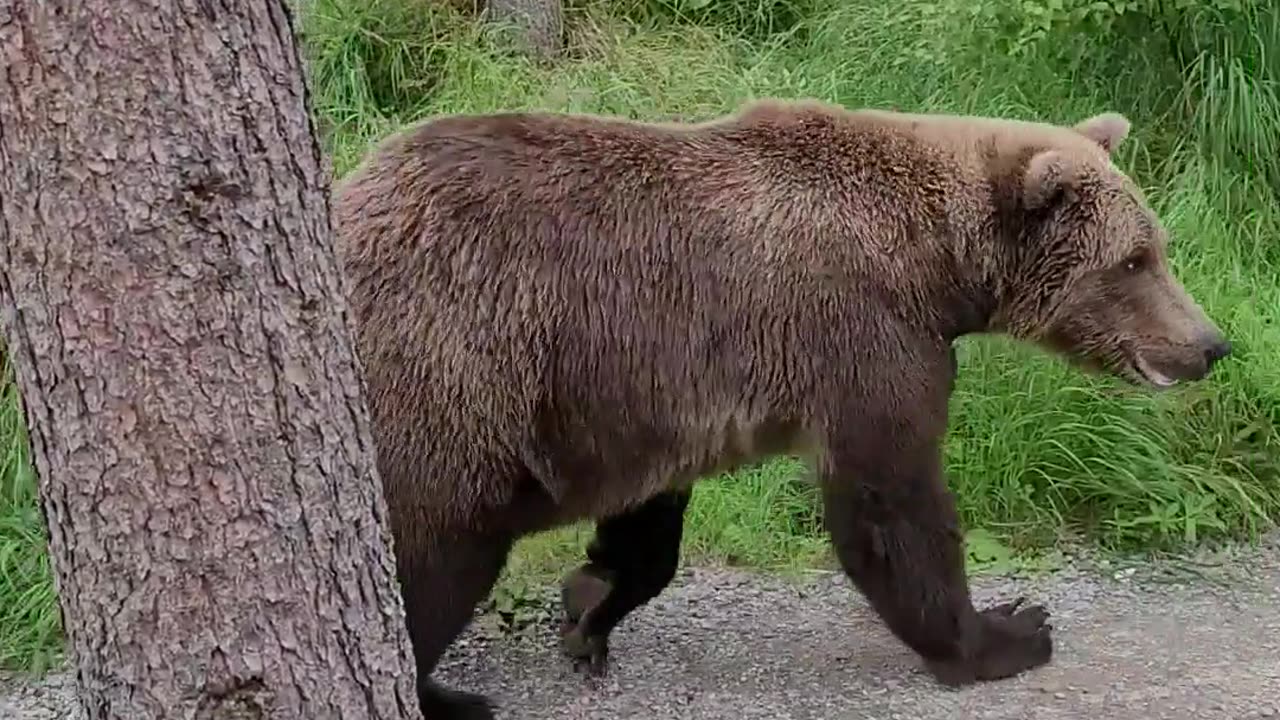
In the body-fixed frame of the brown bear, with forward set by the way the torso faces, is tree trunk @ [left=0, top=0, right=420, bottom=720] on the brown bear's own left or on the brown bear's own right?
on the brown bear's own right

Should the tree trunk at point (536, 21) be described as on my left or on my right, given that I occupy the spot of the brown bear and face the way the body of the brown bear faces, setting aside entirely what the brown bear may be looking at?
on my left

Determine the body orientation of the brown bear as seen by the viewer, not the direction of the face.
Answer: to the viewer's right
